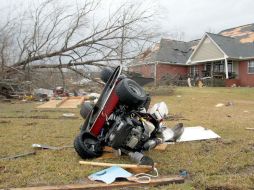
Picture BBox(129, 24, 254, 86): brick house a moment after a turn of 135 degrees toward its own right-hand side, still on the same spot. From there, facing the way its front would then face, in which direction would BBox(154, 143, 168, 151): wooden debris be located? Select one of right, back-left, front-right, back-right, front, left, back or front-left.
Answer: back

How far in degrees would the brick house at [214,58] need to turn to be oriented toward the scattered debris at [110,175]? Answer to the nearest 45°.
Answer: approximately 45° to its left

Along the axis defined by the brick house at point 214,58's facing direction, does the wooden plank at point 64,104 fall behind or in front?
in front

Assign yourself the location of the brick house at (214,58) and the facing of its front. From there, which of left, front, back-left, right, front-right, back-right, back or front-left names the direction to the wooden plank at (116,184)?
front-left

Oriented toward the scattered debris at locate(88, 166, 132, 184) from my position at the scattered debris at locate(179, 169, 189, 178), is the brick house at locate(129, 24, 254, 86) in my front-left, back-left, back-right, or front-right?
back-right

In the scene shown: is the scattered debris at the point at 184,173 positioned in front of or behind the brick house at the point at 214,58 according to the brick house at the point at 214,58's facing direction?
in front

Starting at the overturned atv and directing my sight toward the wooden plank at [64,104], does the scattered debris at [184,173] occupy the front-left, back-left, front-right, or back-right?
back-right

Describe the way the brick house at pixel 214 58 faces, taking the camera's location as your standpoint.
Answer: facing the viewer and to the left of the viewer

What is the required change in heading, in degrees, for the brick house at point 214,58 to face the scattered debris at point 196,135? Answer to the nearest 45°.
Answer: approximately 45° to its left

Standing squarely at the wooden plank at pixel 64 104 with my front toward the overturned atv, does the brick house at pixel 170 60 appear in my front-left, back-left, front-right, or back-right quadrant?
back-left
